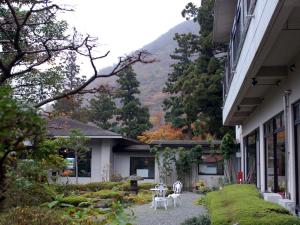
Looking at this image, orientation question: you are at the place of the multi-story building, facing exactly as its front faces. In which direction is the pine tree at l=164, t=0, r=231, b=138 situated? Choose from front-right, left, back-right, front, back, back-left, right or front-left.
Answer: right

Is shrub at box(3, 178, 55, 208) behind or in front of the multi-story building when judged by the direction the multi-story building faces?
in front

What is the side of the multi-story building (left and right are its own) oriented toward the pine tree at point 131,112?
right

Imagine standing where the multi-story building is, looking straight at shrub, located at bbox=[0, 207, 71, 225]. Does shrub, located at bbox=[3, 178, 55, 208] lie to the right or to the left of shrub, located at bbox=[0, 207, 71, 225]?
right

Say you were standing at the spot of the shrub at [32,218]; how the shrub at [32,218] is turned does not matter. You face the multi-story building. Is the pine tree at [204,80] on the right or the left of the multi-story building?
left

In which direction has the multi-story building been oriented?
to the viewer's left

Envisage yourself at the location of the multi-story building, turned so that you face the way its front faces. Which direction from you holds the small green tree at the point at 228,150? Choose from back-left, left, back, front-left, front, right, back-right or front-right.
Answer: right

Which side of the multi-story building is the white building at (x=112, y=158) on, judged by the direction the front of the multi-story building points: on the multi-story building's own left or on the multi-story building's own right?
on the multi-story building's own right

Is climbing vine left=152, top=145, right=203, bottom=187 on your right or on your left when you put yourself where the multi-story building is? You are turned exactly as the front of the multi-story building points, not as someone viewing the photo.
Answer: on your right

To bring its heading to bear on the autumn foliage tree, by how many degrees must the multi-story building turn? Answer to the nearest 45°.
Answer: approximately 90° to its right
